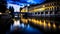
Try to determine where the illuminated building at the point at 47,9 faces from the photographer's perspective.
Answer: facing the viewer and to the left of the viewer
